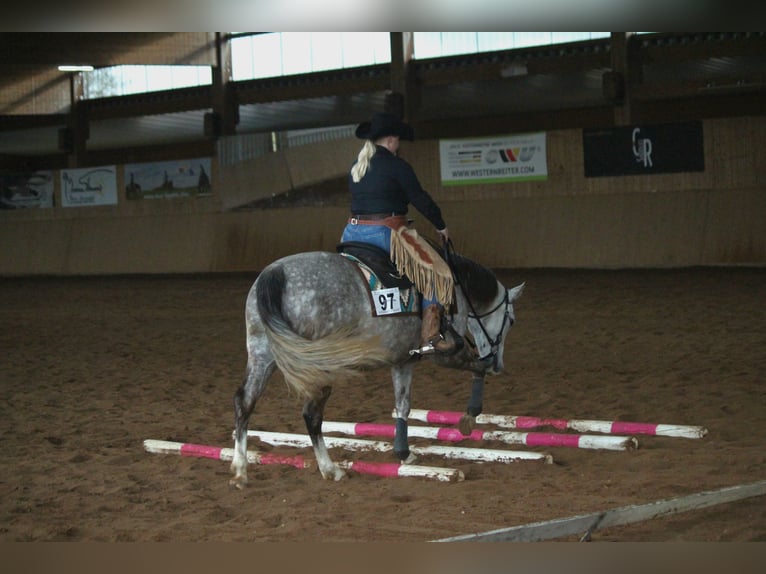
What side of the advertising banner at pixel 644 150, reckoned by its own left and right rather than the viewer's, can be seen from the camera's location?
front

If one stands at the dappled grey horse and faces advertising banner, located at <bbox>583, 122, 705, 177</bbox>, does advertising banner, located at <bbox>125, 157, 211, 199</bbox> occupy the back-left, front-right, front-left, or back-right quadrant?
front-left

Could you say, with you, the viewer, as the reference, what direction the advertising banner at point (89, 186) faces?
facing the viewer

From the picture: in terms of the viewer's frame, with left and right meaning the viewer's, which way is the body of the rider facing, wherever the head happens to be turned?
facing away from the viewer and to the right of the viewer

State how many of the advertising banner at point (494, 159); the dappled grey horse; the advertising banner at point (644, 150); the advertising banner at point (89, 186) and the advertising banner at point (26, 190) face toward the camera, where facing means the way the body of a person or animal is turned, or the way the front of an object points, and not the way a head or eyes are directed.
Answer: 4

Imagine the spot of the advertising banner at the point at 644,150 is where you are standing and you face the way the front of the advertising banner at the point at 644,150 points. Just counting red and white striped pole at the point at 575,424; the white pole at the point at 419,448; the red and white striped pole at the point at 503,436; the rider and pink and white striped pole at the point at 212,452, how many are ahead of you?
5

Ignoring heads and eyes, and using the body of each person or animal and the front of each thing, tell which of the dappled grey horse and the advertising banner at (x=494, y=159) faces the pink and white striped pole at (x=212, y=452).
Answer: the advertising banner

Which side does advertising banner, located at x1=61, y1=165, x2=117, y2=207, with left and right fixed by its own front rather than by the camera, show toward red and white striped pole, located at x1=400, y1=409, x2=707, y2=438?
front

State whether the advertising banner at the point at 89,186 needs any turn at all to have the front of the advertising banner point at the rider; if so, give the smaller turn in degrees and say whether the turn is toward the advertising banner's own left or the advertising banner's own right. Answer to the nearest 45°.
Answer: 0° — it already faces them

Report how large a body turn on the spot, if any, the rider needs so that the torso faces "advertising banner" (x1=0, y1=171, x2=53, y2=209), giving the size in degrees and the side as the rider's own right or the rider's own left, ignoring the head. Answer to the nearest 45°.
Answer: approximately 90° to the rider's own left

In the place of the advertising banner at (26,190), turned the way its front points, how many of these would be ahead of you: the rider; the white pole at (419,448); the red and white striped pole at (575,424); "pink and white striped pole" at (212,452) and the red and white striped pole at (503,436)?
5

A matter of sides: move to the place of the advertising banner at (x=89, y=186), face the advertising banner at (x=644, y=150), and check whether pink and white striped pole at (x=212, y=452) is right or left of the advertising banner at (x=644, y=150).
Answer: right

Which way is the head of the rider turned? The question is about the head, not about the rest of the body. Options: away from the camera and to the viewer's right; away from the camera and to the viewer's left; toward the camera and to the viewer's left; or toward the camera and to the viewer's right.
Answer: away from the camera and to the viewer's right

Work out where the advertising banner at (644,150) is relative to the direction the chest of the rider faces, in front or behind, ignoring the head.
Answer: in front
